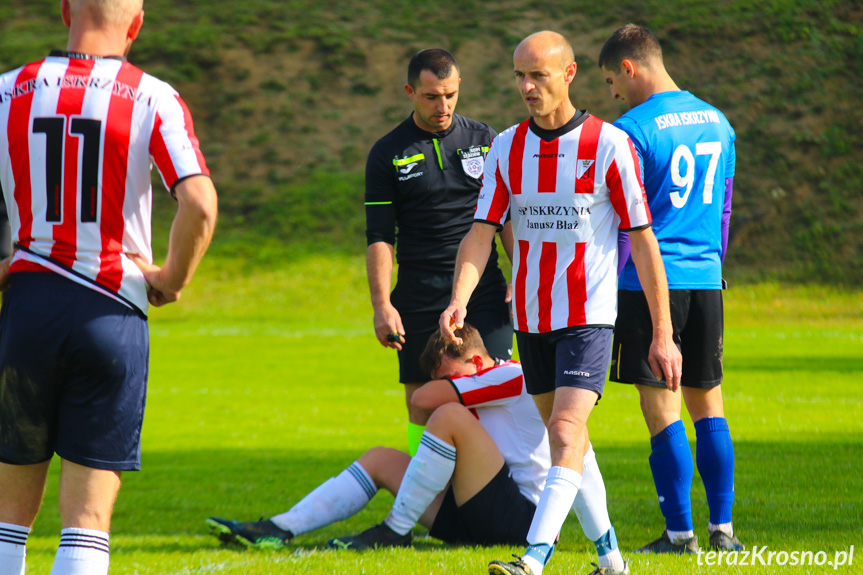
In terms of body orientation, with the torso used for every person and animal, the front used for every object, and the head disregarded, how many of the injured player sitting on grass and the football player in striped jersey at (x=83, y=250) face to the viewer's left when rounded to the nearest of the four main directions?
1

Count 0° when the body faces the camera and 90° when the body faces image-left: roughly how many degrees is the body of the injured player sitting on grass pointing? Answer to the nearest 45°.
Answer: approximately 90°

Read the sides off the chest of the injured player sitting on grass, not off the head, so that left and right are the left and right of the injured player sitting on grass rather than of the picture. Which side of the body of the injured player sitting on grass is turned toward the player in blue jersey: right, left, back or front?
back

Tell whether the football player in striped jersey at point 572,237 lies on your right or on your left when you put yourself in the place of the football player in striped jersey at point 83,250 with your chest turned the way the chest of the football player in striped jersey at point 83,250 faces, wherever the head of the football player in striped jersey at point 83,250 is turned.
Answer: on your right

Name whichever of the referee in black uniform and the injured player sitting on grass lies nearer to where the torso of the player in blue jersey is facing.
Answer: the referee in black uniform

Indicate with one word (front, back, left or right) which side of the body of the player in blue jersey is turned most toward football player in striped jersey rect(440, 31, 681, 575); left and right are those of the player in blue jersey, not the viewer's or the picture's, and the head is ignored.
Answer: left

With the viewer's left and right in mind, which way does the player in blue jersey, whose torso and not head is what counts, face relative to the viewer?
facing away from the viewer and to the left of the viewer

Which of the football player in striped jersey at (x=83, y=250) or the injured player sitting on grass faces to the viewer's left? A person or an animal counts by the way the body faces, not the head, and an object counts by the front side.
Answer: the injured player sitting on grass

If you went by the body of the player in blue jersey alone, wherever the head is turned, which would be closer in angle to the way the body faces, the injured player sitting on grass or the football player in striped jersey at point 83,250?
the injured player sitting on grass

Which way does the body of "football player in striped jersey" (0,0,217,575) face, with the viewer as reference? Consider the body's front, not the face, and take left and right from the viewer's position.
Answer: facing away from the viewer

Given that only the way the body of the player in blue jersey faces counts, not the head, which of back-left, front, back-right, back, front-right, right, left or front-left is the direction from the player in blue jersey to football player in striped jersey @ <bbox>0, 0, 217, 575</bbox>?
left

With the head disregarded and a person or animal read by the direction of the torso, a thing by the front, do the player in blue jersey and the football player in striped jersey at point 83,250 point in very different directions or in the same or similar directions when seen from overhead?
same or similar directions
